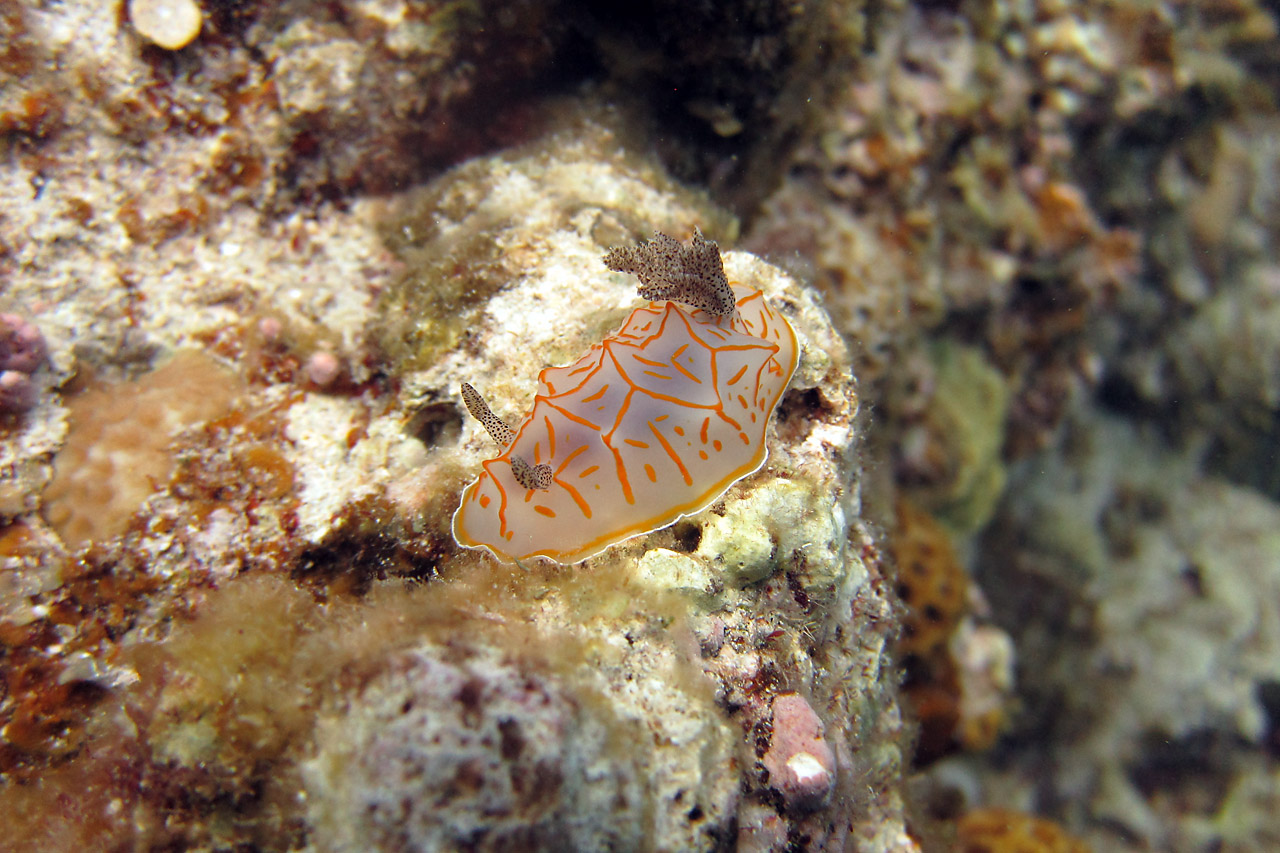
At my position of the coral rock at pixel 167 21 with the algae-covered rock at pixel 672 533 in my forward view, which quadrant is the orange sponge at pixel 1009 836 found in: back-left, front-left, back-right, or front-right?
front-left

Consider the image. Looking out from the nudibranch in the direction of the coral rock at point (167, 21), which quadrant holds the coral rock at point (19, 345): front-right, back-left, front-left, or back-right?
front-left

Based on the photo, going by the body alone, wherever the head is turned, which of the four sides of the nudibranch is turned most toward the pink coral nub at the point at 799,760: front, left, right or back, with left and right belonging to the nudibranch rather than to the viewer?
left

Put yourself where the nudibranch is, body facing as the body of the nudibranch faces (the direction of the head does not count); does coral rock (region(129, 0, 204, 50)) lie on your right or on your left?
on your right

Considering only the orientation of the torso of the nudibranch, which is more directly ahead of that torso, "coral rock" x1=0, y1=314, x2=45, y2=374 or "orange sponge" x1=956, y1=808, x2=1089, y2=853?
the coral rock

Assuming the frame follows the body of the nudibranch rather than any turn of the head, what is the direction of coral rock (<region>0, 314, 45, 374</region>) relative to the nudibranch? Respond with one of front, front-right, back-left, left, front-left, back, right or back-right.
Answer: front-right

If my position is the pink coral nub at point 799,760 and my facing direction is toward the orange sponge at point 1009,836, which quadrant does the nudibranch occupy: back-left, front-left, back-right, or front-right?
back-left

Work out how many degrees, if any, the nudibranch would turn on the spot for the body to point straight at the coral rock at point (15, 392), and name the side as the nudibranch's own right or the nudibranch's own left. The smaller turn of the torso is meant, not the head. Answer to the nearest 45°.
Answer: approximately 45° to the nudibranch's own right

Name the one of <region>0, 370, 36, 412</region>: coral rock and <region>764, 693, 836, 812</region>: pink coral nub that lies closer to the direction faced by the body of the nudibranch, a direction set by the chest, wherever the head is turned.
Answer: the coral rock

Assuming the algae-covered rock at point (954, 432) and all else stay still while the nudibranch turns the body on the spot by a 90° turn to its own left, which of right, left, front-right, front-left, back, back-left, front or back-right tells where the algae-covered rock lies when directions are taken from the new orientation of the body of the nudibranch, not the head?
left

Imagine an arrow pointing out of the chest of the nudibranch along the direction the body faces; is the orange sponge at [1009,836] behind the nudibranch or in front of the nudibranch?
behind

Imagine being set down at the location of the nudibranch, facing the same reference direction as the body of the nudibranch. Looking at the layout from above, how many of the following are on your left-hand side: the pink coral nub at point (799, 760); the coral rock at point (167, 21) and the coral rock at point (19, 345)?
1

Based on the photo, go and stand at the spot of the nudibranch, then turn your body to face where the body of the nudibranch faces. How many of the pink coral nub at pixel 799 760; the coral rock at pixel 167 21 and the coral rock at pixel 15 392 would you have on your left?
1

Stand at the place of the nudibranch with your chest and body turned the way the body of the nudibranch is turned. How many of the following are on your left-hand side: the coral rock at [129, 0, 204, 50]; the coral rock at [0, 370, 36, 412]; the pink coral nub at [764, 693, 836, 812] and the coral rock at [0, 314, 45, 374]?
1

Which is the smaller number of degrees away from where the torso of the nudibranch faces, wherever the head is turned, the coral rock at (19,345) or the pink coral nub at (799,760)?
the coral rock
